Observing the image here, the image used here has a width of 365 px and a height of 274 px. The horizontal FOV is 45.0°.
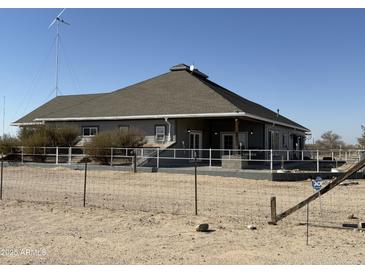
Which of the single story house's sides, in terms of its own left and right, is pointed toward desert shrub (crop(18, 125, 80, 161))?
right

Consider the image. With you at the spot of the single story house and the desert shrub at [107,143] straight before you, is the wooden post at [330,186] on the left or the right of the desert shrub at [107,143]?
left

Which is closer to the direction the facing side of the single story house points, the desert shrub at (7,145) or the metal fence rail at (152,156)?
the metal fence rail

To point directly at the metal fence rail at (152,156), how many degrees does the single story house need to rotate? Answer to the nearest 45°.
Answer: approximately 45° to its right

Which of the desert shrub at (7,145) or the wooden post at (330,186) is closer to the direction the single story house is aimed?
the wooden post

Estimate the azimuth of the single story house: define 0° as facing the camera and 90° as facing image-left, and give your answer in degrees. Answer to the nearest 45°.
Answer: approximately 0°

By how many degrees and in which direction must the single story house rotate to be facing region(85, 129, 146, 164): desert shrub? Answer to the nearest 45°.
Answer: approximately 45° to its right

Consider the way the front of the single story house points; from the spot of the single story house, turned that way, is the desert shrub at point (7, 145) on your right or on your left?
on your right
